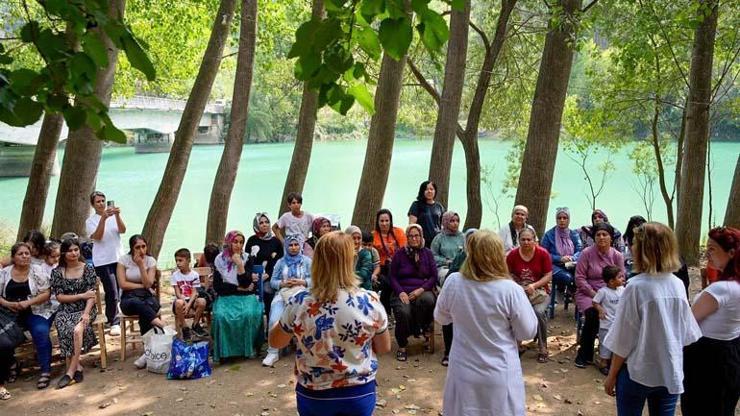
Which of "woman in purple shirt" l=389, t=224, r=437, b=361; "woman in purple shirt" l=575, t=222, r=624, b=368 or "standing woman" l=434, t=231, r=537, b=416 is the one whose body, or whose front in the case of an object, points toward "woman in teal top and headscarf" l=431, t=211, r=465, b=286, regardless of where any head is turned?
"standing woman" l=434, t=231, r=537, b=416

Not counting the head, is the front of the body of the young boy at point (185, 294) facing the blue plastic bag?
yes

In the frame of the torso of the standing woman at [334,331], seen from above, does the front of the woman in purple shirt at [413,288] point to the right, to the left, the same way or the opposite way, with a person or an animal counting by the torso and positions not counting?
the opposite way

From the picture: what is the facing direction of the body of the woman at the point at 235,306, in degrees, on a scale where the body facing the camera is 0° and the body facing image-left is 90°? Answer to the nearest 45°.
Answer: approximately 315°

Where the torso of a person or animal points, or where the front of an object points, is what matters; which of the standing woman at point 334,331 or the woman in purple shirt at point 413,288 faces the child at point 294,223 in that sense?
the standing woman

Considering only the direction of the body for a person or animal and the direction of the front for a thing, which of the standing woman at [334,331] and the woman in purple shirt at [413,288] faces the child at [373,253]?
the standing woman

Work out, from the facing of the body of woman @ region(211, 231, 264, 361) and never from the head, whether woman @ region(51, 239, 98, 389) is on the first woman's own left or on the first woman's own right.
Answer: on the first woman's own right

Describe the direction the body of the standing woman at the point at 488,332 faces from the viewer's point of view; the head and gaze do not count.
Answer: away from the camera

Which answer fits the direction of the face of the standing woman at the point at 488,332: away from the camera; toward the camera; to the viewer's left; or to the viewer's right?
away from the camera
